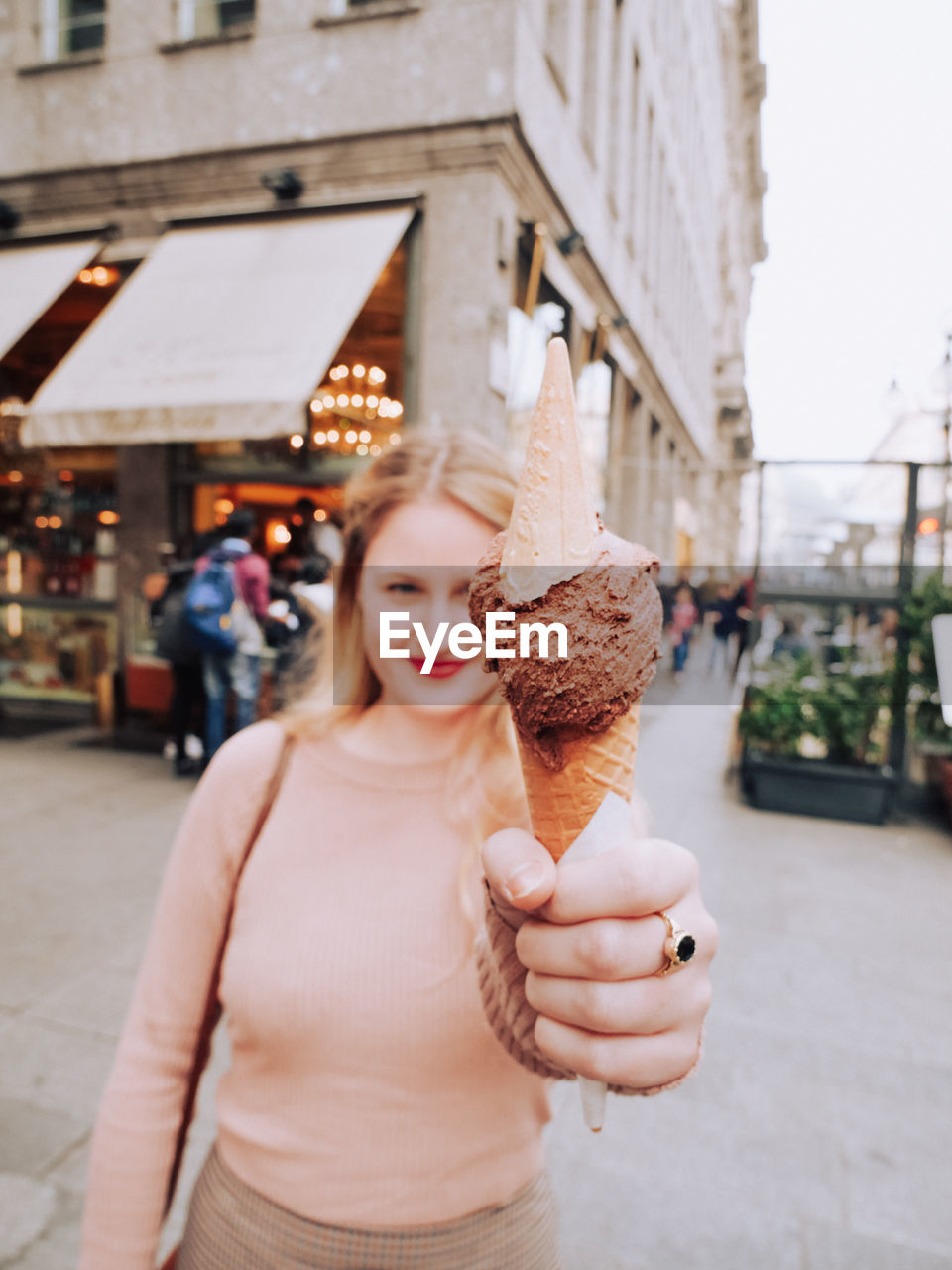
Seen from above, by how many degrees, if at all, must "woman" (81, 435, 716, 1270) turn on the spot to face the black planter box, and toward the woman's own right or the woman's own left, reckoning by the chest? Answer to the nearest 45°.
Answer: approximately 135° to the woman's own left

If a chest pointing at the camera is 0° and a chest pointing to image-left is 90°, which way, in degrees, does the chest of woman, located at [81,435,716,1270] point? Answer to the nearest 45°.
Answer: approximately 0°

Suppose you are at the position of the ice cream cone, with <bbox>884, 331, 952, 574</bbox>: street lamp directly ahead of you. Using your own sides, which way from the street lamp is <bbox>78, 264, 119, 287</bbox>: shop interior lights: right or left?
left

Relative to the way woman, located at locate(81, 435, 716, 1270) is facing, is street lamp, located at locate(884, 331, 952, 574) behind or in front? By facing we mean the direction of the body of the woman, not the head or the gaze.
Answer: behind

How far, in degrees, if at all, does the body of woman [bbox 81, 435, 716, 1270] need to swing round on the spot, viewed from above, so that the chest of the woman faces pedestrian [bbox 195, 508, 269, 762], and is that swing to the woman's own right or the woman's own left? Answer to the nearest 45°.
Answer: approximately 180°

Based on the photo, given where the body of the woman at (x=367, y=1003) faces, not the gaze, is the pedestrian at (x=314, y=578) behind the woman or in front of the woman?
behind

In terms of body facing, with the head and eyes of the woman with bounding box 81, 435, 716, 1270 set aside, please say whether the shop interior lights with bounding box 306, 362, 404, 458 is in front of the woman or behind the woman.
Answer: behind

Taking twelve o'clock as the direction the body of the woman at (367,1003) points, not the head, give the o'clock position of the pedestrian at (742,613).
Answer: The pedestrian is roughly at 7 o'clock from the woman.
